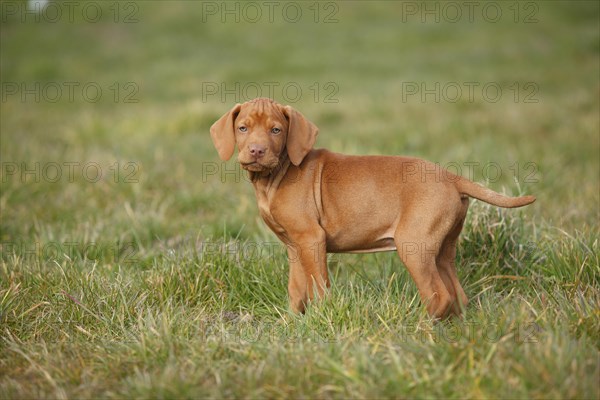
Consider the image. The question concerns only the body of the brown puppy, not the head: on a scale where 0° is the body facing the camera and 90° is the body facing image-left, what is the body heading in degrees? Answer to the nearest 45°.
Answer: approximately 90°
